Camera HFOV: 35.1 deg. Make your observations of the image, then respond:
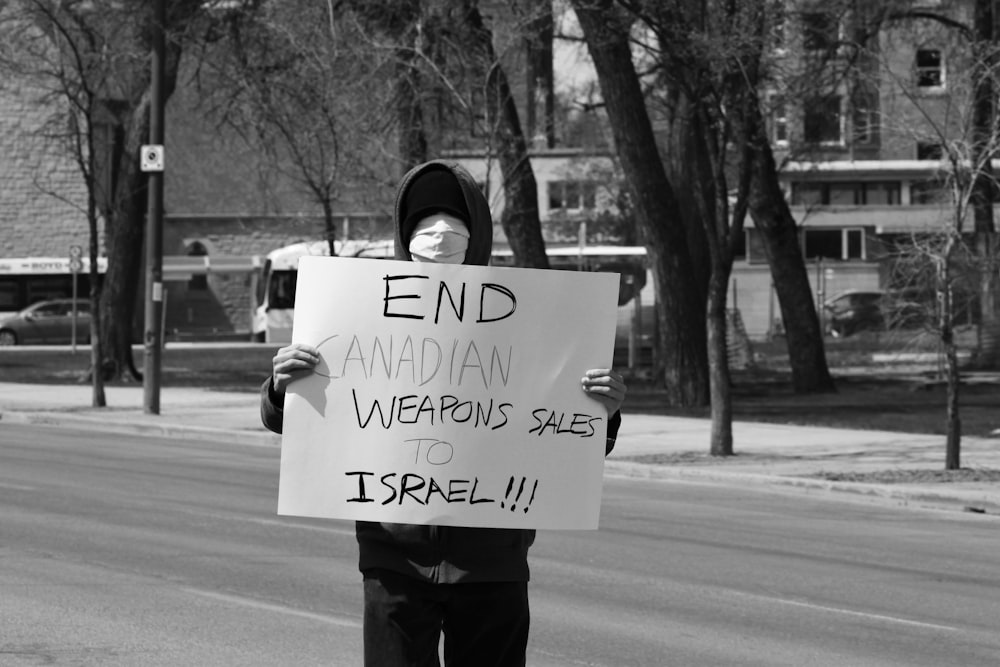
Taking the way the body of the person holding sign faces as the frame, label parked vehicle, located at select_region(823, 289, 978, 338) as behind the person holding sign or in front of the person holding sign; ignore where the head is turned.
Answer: behind

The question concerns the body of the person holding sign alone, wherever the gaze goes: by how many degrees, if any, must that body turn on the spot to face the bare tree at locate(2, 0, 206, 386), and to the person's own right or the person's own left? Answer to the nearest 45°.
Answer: approximately 180°

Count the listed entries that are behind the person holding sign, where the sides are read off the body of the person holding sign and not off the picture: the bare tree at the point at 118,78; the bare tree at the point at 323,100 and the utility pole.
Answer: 3

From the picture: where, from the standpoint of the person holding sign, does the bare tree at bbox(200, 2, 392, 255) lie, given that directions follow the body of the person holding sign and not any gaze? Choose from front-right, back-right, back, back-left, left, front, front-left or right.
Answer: back

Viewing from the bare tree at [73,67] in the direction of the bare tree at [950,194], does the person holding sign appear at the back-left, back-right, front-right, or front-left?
front-right

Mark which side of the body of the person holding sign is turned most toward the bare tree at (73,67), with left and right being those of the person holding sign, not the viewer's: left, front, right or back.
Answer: back

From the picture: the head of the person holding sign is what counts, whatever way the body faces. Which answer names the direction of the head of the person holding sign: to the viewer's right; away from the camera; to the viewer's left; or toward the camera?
toward the camera

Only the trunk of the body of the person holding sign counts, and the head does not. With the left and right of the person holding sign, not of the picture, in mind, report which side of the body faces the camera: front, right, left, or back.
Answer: front

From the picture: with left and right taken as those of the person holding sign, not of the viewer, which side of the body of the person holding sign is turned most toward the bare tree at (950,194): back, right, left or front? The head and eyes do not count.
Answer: back

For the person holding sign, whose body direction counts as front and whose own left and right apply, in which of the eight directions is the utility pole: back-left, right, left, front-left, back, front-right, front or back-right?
back
